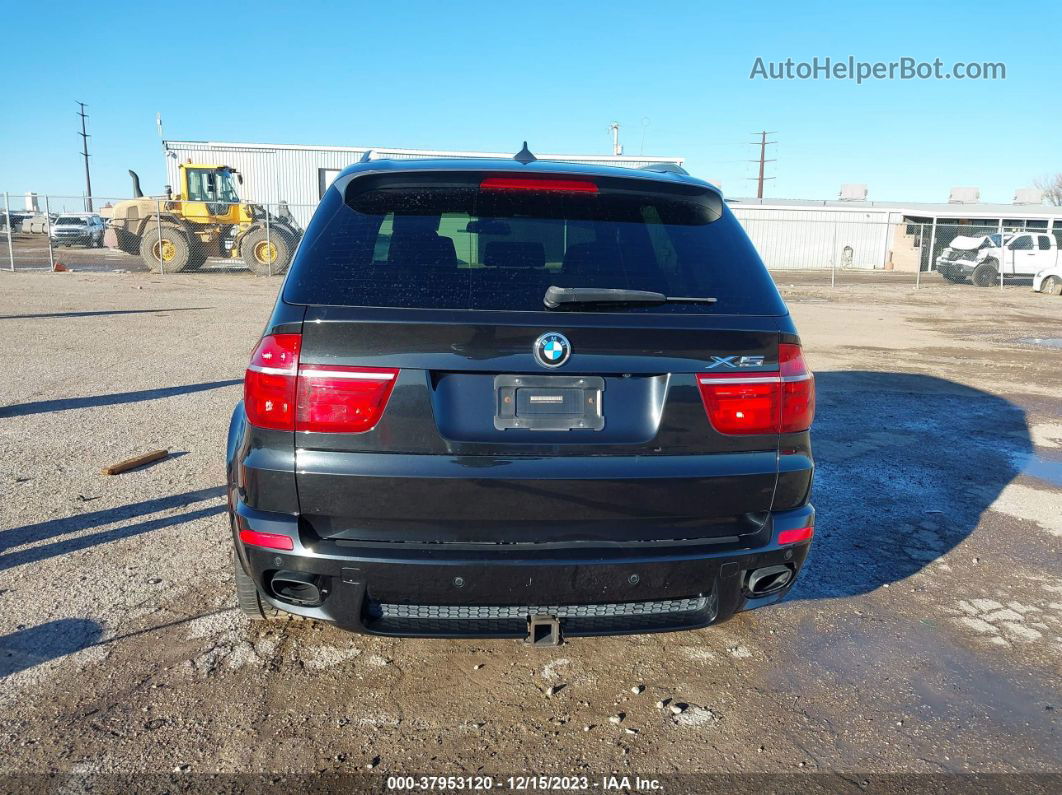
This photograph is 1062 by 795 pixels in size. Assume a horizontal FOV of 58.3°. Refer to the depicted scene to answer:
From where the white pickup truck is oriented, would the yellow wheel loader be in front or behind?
in front

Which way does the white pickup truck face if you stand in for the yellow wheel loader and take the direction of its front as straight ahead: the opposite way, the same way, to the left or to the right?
the opposite way

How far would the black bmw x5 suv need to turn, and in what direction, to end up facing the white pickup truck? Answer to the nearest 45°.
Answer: approximately 45° to its right

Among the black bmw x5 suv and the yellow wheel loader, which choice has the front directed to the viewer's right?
the yellow wheel loader

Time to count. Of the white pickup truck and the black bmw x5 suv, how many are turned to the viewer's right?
0

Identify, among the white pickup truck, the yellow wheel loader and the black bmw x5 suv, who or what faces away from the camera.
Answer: the black bmw x5 suv

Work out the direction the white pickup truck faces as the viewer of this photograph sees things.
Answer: facing the viewer and to the left of the viewer

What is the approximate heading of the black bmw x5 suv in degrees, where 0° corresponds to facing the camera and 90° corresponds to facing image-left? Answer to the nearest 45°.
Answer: approximately 180°

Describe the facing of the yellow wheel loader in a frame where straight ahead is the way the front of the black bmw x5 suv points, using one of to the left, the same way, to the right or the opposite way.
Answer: to the right

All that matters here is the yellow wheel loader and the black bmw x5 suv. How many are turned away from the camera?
1

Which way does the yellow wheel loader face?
to the viewer's right

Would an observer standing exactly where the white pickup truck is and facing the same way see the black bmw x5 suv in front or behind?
in front

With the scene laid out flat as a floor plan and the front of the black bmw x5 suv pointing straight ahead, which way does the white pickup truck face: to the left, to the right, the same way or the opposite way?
to the left

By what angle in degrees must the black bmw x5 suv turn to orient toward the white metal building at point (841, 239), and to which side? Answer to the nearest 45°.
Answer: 0° — it already faces it
